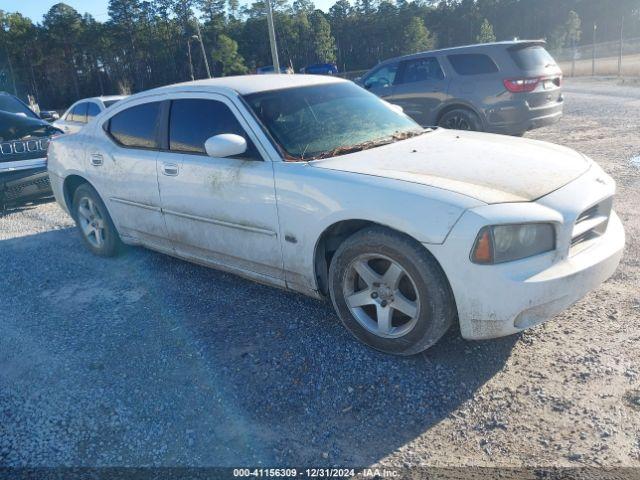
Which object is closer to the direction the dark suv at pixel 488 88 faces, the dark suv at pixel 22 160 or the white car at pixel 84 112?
the white car

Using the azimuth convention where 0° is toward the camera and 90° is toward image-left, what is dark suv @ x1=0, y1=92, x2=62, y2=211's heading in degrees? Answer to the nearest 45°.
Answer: approximately 315°

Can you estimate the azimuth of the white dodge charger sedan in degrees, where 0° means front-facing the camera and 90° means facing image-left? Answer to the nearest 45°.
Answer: approximately 315°

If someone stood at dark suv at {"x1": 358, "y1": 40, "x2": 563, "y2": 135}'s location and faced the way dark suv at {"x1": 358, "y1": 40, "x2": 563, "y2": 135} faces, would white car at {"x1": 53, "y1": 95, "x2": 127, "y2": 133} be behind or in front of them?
in front

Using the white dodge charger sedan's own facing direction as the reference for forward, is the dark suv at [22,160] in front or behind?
behind

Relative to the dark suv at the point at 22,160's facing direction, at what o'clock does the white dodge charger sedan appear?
The white dodge charger sedan is roughly at 11 o'clock from the dark suv.

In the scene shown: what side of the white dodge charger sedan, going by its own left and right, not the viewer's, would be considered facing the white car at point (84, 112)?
back

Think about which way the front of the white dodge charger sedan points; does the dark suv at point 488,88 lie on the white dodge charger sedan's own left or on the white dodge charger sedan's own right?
on the white dodge charger sedan's own left

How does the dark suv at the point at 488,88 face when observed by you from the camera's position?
facing away from the viewer and to the left of the viewer

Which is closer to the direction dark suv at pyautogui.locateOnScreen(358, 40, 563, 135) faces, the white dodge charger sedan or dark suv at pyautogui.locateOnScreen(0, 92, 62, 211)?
the dark suv
